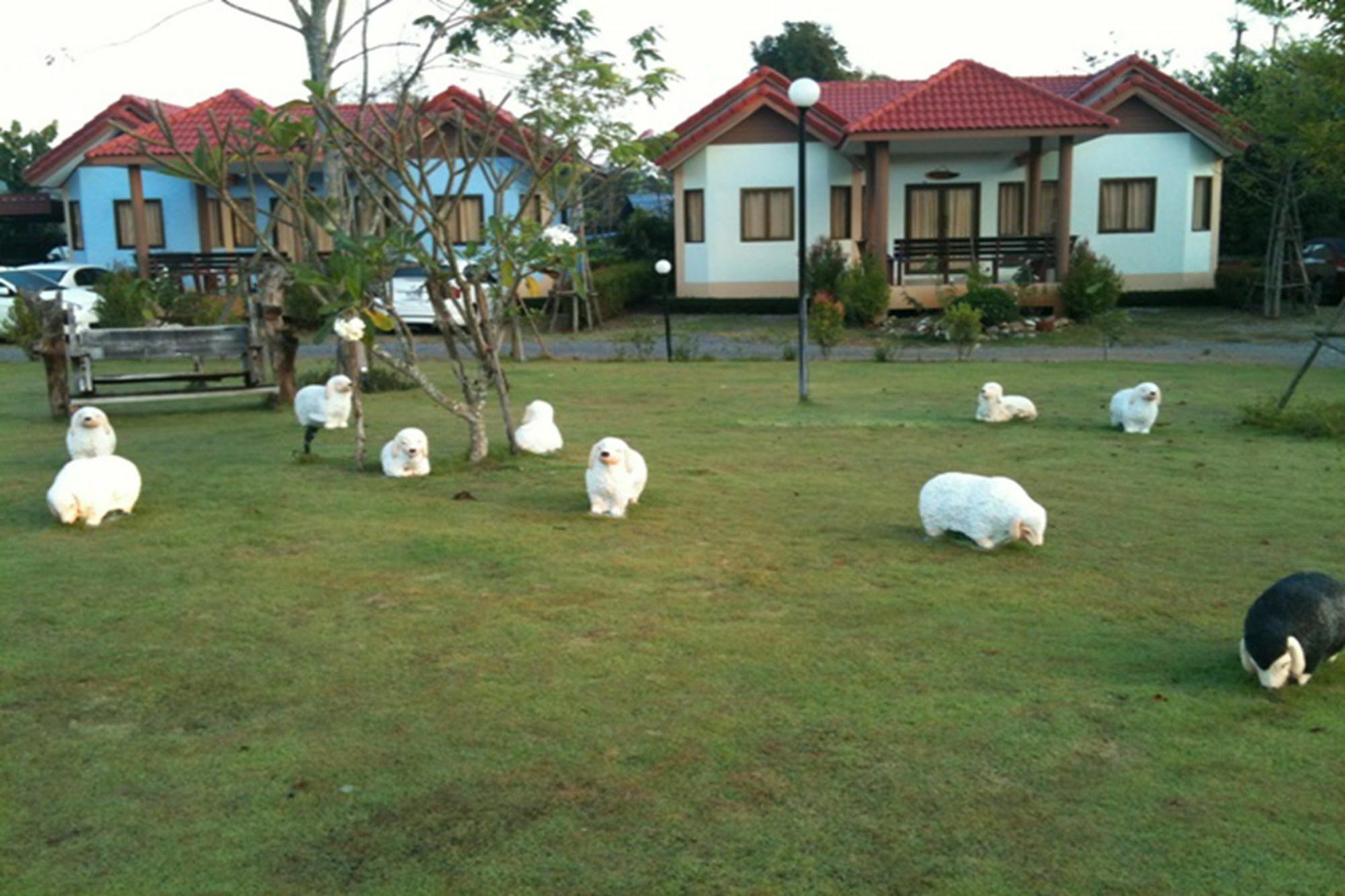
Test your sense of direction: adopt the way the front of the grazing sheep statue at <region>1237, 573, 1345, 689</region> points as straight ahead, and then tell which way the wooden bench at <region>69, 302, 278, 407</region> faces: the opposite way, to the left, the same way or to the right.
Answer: to the left

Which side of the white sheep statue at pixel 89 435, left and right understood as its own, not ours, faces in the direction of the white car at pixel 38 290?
back

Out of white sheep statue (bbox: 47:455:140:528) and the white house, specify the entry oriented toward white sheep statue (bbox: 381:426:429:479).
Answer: the white house

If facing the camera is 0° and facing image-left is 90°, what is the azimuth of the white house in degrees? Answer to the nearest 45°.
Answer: approximately 0°

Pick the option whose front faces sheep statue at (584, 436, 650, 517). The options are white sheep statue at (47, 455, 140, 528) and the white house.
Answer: the white house

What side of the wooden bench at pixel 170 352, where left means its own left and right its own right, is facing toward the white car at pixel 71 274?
back

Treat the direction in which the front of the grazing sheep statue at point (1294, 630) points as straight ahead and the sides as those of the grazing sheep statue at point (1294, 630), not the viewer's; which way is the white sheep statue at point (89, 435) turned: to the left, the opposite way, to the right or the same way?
to the left

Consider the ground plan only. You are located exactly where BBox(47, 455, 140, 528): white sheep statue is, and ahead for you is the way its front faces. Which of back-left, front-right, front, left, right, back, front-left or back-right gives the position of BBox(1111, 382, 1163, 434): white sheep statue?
back-left

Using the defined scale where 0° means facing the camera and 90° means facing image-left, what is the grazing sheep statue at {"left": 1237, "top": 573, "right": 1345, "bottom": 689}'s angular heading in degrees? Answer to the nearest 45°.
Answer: approximately 45°

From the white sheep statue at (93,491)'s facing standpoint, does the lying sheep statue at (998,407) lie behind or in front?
behind

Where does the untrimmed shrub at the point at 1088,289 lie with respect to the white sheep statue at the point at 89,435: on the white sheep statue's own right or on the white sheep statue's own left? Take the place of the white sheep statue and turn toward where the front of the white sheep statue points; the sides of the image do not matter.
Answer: on the white sheep statue's own left

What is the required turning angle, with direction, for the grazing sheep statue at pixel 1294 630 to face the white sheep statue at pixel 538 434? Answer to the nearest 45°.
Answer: approximately 90° to its right

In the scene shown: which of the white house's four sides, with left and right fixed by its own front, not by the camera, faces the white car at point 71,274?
right
